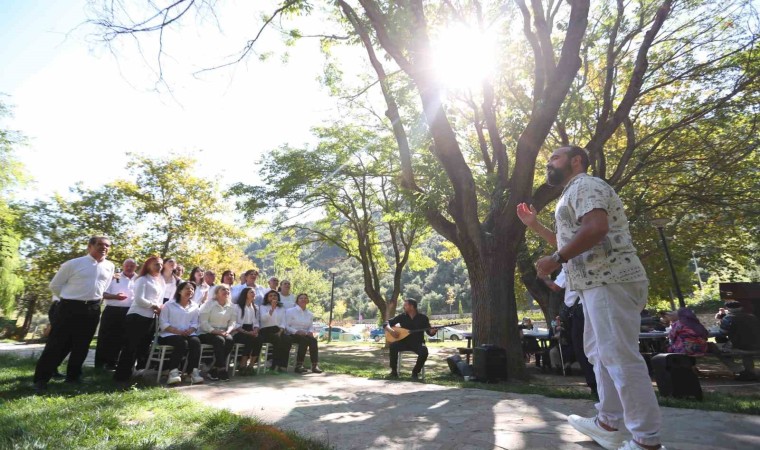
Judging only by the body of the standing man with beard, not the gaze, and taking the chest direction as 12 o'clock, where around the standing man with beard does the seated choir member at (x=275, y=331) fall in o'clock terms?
The seated choir member is roughly at 1 o'clock from the standing man with beard.

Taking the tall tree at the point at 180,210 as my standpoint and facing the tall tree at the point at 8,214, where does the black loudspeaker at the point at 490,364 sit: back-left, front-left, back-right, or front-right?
back-left

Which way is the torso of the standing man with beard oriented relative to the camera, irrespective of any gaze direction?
to the viewer's left

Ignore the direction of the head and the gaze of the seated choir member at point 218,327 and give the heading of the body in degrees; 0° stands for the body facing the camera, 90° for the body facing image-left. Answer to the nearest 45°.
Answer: approximately 315°

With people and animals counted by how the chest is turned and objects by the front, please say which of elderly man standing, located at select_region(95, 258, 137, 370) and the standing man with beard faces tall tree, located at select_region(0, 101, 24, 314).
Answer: the standing man with beard

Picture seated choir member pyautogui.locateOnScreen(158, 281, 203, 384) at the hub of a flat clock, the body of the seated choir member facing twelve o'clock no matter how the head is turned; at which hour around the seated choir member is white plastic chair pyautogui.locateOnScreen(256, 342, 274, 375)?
The white plastic chair is roughly at 9 o'clock from the seated choir member.

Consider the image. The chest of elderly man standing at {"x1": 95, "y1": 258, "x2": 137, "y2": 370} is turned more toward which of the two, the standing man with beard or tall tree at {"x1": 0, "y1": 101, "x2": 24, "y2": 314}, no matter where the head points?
the standing man with beard

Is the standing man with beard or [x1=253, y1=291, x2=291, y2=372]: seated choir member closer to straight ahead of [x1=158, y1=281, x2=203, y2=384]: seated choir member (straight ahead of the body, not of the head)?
the standing man with beard

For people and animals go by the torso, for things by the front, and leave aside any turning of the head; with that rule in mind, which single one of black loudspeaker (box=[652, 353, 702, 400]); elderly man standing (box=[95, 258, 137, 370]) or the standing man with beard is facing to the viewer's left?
the standing man with beard
